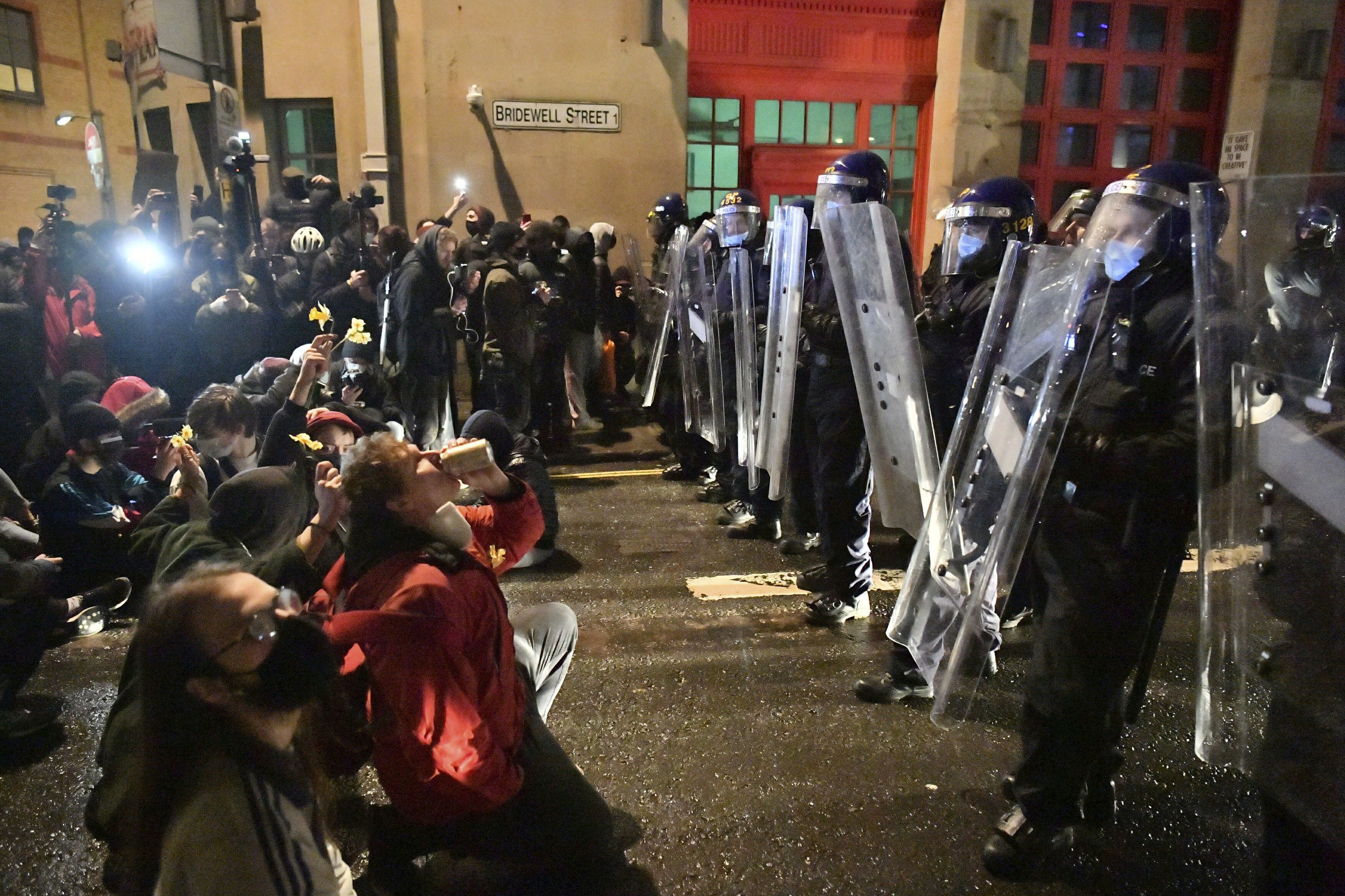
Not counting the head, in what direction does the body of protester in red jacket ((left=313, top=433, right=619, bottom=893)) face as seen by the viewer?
to the viewer's right

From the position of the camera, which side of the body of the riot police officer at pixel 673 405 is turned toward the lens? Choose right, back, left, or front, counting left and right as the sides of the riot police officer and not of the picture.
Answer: left

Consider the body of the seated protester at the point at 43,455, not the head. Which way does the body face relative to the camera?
to the viewer's right

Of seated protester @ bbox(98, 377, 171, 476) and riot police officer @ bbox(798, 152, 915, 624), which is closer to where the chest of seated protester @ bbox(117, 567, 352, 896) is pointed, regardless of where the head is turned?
the riot police officer

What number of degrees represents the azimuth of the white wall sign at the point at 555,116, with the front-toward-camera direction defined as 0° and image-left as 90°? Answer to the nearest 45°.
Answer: approximately 0°

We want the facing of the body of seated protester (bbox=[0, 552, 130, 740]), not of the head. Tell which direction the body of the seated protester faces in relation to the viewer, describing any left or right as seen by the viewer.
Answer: facing to the right of the viewer

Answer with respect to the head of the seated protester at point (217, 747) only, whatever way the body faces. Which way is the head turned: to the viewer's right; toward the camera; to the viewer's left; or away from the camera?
to the viewer's right

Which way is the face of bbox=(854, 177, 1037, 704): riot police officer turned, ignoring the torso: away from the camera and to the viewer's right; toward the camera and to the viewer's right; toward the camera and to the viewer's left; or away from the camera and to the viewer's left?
toward the camera and to the viewer's left

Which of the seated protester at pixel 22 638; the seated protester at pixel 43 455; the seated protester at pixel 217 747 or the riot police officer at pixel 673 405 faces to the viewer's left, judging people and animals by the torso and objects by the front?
the riot police officer

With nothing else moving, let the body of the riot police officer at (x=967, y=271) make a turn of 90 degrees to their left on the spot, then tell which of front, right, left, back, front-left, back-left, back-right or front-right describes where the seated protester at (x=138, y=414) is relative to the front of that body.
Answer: back-right

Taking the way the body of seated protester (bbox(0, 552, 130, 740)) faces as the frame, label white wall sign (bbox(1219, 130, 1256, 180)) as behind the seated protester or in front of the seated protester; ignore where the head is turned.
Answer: in front
